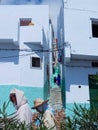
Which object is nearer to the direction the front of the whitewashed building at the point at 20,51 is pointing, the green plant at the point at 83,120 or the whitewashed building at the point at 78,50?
the green plant

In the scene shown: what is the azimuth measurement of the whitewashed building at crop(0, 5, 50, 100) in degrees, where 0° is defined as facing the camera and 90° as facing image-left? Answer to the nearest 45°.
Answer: approximately 0°

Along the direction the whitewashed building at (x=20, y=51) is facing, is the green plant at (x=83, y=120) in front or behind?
in front

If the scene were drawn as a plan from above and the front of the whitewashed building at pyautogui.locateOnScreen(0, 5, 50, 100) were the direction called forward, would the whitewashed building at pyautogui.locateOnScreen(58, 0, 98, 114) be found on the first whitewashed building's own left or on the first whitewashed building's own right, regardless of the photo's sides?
on the first whitewashed building's own left
